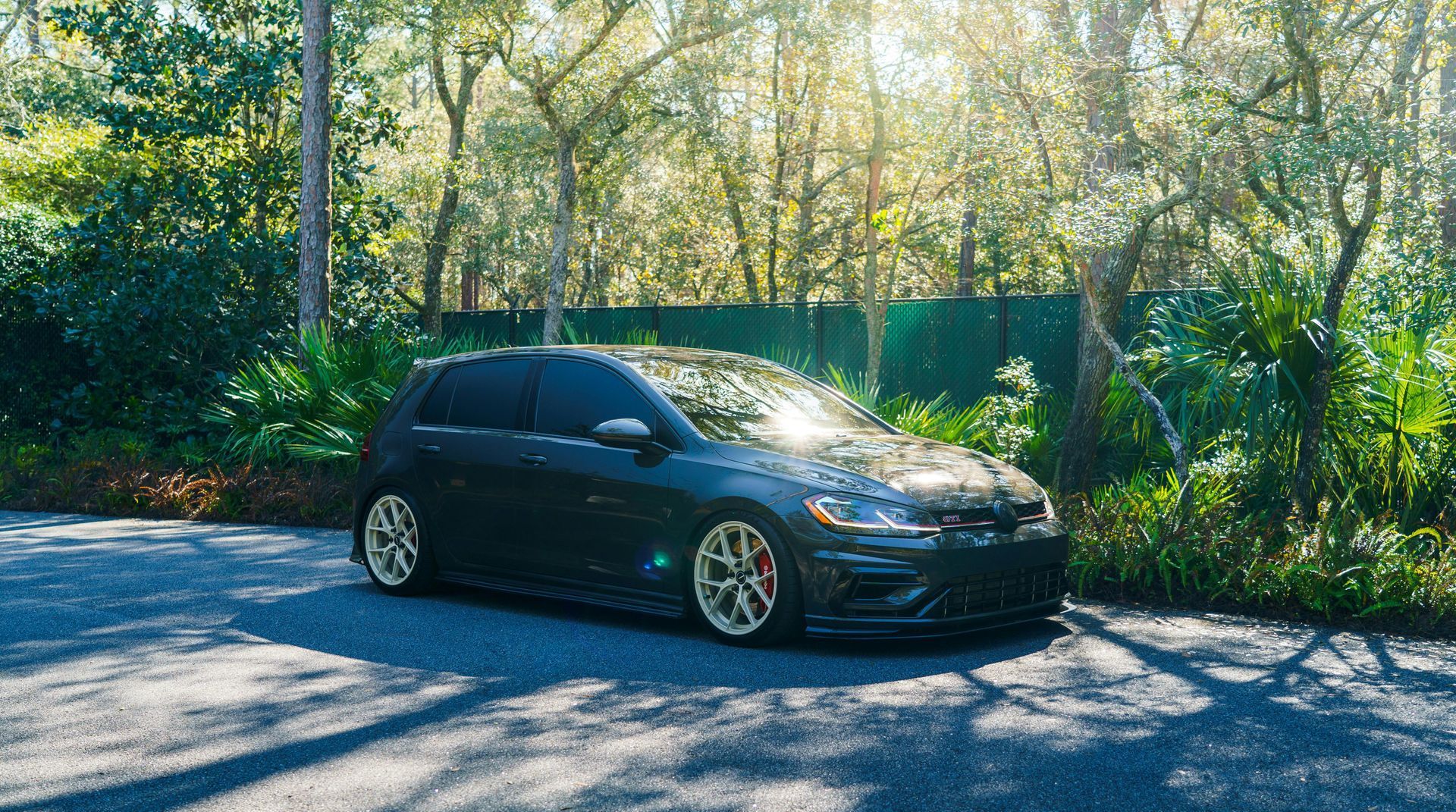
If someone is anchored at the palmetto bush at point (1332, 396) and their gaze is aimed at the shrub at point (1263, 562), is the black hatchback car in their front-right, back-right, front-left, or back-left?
front-right

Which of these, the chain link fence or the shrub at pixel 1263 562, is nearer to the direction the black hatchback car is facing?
the shrub

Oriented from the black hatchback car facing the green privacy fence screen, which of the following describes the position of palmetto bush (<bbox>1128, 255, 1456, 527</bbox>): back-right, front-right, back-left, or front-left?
front-right

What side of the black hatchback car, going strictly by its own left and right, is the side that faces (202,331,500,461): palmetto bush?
back

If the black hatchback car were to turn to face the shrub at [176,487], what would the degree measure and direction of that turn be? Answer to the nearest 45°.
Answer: approximately 180°

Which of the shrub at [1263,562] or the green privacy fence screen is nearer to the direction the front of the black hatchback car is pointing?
the shrub

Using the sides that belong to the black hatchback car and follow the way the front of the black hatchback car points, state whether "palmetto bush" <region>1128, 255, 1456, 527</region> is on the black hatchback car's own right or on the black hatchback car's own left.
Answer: on the black hatchback car's own left

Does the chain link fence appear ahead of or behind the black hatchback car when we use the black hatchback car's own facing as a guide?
behind

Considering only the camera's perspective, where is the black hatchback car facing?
facing the viewer and to the right of the viewer

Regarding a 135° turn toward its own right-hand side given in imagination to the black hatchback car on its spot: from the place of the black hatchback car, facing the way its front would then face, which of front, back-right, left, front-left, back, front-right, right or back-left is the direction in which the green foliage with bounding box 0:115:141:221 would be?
front-right

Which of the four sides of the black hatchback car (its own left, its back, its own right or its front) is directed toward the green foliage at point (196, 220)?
back
